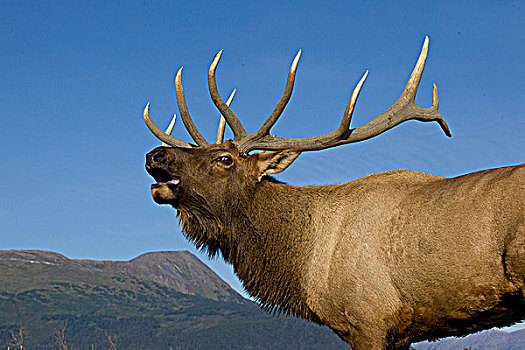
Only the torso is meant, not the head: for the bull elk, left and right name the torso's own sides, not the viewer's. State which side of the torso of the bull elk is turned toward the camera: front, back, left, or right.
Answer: left
